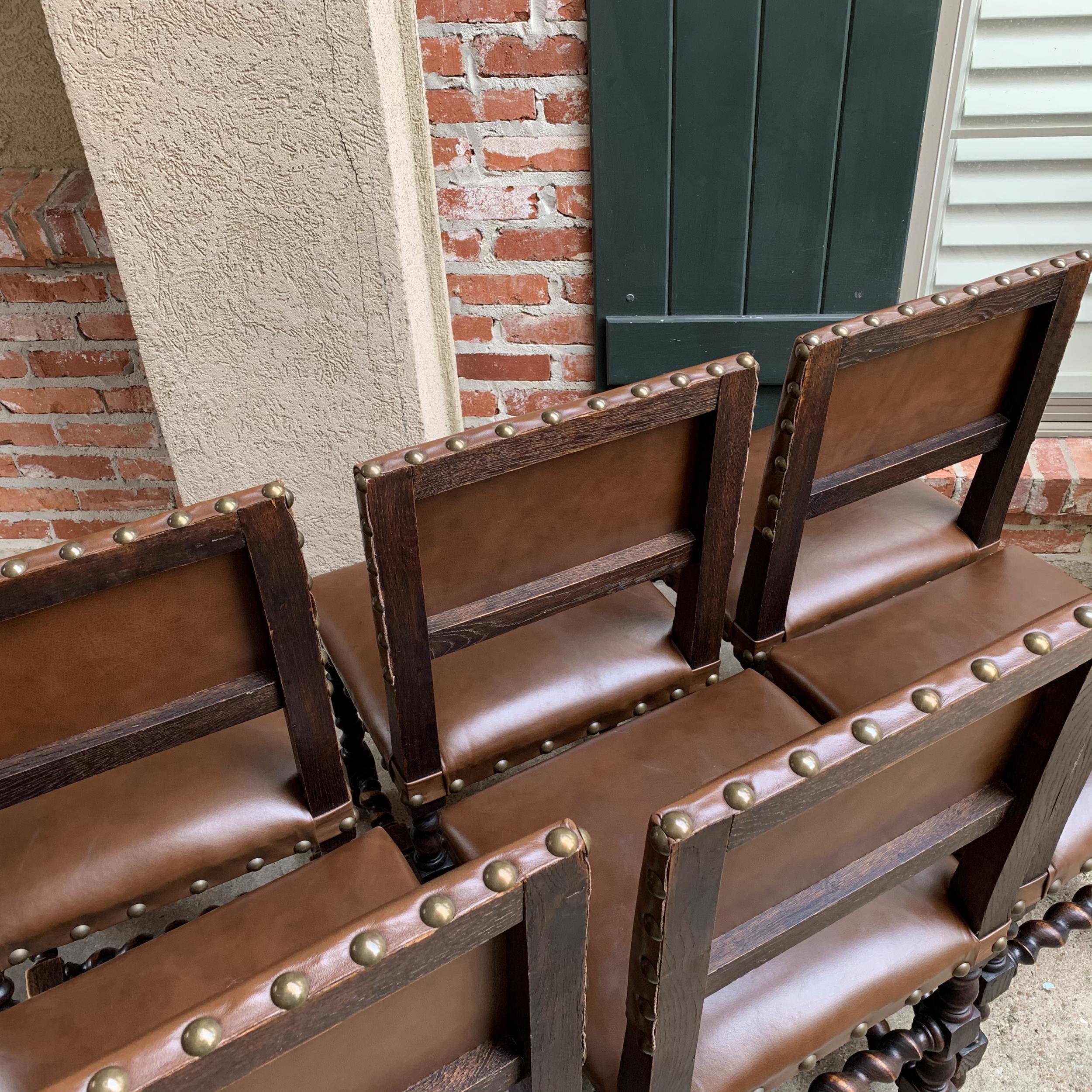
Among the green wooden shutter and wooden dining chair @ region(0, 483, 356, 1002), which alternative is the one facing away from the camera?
the wooden dining chair

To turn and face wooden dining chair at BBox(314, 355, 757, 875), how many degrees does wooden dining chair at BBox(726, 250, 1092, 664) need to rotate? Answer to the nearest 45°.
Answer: approximately 90° to its left

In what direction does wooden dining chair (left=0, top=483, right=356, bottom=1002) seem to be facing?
away from the camera

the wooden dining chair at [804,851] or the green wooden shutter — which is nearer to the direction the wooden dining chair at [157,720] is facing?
the green wooden shutter

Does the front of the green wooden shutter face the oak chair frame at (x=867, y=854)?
yes

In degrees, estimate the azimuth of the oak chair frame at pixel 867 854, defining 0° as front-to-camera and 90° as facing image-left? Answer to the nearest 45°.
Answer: approximately 135°

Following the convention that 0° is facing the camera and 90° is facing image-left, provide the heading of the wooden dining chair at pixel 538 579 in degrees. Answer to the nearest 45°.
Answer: approximately 135°

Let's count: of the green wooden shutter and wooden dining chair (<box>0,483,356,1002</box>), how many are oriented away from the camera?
1

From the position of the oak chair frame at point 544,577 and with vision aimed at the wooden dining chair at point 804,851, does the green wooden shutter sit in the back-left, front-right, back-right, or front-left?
back-left

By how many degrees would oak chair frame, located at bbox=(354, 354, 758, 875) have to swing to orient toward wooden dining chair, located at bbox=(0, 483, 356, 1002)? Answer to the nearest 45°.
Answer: approximately 45° to its left

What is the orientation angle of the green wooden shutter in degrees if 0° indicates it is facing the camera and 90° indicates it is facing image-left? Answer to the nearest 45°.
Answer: approximately 0°

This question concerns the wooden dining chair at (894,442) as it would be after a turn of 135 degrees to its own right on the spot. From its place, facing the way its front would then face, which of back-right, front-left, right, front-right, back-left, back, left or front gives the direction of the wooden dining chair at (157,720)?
back-right
